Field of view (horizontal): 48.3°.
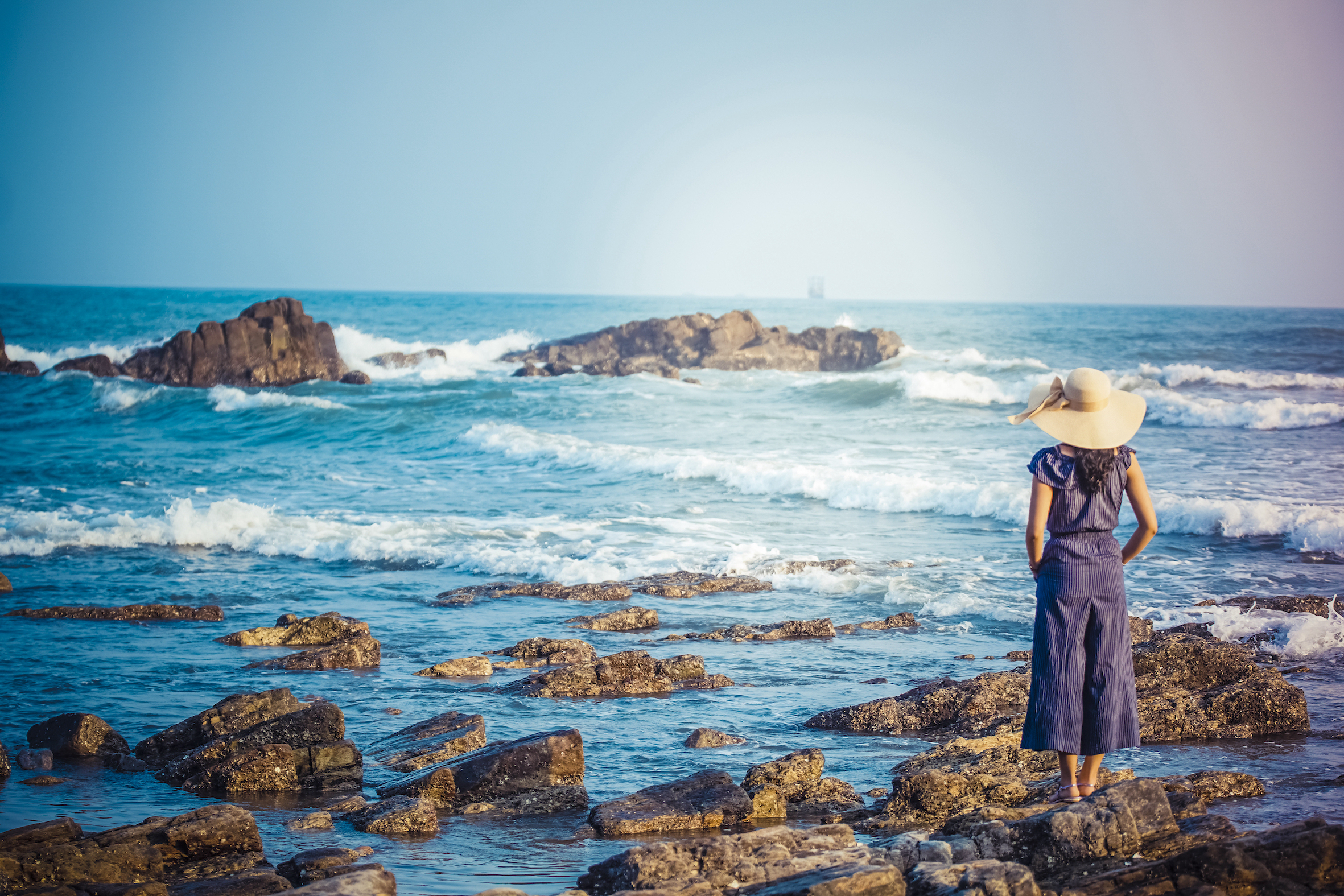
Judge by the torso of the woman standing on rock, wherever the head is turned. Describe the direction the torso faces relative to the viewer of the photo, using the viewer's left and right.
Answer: facing away from the viewer

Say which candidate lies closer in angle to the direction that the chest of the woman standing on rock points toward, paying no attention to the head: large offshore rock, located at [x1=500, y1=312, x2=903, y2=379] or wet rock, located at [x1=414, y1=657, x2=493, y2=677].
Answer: the large offshore rock

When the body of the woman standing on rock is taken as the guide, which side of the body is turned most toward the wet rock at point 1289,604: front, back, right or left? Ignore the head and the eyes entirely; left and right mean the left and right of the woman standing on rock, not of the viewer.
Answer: front

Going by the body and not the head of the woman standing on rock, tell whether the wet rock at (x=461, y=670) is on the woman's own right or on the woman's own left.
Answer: on the woman's own left

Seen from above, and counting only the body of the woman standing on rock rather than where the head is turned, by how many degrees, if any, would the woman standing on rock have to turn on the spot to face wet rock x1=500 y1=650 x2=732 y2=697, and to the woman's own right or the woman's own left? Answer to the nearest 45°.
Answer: approximately 45° to the woman's own left

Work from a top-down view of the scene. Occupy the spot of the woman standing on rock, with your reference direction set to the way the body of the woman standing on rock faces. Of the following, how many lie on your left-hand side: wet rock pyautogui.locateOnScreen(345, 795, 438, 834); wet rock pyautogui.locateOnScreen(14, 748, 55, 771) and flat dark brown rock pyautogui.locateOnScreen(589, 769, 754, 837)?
3

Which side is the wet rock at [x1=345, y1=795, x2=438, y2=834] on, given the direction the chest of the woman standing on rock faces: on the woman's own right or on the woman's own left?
on the woman's own left

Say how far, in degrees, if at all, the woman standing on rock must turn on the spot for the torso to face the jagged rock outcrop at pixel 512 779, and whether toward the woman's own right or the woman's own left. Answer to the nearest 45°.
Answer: approximately 90° to the woman's own left

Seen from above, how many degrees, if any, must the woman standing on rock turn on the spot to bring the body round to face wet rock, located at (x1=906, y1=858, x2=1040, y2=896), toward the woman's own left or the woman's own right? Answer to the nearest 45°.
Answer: approximately 180°

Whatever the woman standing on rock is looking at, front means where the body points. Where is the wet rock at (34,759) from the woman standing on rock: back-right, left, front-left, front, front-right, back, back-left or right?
left

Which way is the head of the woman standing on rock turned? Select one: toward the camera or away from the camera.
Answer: away from the camera

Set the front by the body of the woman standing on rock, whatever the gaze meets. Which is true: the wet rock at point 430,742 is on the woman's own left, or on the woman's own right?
on the woman's own left

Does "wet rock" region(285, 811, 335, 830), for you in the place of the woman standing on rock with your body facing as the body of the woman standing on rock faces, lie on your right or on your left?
on your left

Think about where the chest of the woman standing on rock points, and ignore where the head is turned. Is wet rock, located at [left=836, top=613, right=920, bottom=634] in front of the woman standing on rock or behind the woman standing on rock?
in front

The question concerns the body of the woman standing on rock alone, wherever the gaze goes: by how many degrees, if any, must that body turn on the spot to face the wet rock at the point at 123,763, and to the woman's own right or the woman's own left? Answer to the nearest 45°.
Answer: approximately 90° to the woman's own left
